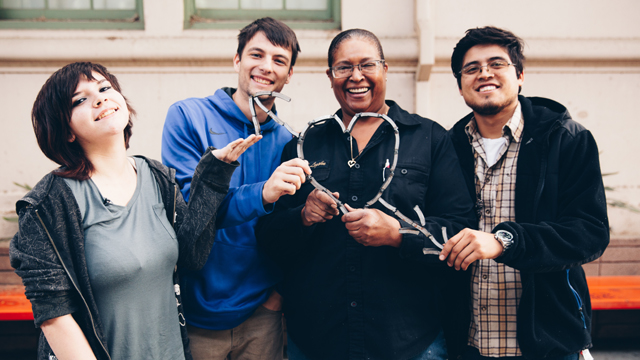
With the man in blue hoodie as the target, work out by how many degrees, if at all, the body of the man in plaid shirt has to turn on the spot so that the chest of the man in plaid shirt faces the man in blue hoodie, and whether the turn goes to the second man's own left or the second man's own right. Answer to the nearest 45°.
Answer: approximately 45° to the second man's own right

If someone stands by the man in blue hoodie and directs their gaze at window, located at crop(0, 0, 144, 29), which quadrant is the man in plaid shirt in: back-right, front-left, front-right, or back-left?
back-right

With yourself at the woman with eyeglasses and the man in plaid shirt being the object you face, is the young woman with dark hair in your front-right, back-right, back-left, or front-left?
back-right

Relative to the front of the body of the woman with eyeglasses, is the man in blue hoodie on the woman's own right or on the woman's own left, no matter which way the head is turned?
on the woman's own right

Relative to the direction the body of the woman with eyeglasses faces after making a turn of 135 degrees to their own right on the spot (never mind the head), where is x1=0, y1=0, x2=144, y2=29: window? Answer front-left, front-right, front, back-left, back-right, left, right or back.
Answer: front

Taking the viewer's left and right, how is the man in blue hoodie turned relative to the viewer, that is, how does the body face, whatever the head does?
facing the viewer and to the right of the viewer

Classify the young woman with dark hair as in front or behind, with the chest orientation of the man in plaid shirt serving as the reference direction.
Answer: in front

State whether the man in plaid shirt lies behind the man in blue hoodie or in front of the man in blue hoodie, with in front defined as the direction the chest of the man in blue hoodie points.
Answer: in front

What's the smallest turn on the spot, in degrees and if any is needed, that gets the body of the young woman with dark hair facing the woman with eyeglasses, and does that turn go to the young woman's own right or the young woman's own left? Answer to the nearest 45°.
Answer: approximately 45° to the young woman's own left

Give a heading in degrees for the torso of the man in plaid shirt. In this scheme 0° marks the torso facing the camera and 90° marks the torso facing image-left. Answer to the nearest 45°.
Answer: approximately 45°
